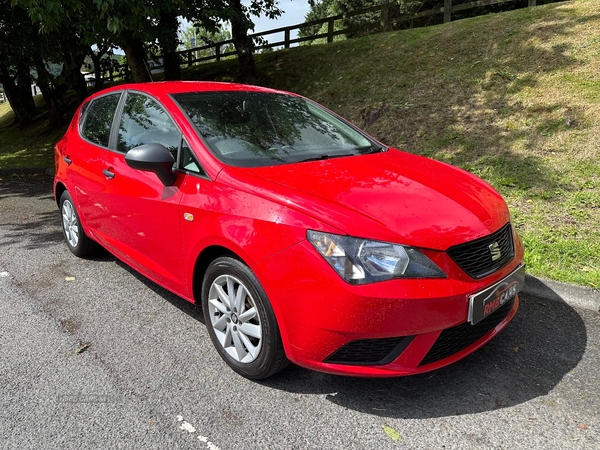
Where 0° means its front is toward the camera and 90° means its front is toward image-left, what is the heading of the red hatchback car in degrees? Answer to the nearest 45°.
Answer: approximately 315°

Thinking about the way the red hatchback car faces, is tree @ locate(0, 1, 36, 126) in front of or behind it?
behind
